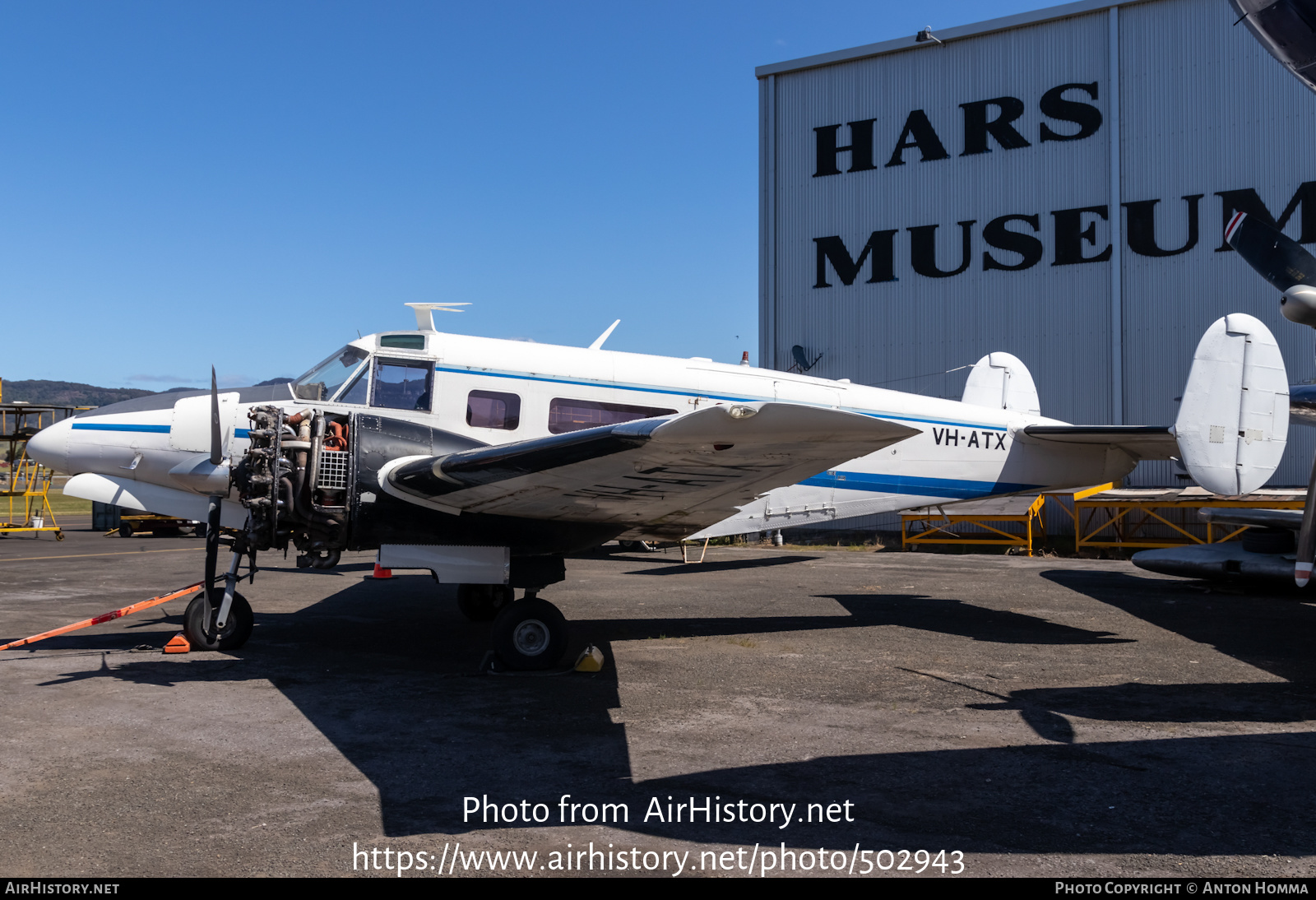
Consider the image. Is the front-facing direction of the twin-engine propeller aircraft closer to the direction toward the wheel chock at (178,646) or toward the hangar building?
the wheel chock

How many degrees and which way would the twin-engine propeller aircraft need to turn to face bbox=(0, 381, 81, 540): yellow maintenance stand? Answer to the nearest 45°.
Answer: approximately 45° to its right

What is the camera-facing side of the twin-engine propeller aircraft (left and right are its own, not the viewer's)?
left

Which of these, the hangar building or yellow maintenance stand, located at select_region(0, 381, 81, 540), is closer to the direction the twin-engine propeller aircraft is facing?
the yellow maintenance stand

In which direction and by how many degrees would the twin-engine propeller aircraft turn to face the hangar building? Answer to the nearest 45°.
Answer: approximately 135° to its right

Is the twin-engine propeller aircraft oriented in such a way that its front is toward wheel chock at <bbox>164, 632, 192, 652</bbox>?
yes
